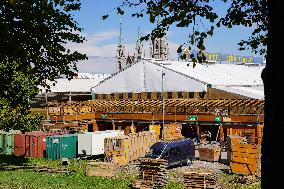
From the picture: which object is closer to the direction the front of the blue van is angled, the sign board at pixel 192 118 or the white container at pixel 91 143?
the white container

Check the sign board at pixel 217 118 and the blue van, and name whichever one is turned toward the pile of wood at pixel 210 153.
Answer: the sign board

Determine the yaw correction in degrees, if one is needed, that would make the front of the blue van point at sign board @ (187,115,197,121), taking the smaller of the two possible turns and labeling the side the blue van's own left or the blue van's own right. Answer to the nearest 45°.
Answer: approximately 135° to the blue van's own right

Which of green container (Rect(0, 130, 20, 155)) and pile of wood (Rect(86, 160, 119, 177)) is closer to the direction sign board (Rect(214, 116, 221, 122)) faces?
the pile of wood

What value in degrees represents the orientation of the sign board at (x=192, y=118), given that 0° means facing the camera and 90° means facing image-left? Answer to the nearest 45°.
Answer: approximately 0°

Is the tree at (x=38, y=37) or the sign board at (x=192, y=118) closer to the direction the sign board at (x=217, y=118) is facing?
the tree

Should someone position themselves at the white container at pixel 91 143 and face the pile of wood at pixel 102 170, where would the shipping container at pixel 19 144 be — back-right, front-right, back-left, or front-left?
back-right

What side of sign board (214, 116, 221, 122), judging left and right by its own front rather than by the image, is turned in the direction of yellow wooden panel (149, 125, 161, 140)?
right

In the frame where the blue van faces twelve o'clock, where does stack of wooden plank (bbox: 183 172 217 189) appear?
The stack of wooden plank is roughly at 10 o'clock from the blue van.

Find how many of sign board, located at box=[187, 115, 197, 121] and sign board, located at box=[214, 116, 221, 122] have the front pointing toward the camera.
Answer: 2
